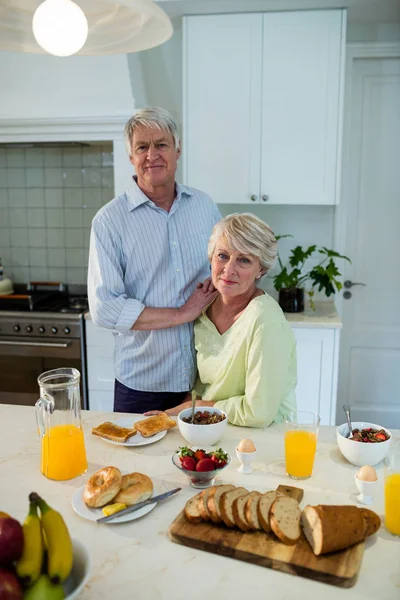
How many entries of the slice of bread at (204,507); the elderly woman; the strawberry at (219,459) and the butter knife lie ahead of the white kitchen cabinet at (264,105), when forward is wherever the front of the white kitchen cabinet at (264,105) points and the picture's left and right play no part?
4

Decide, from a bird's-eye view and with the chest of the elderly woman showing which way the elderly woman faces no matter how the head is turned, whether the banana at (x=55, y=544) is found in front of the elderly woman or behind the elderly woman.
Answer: in front

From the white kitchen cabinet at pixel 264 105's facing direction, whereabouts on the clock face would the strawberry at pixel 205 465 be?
The strawberry is roughly at 12 o'clock from the white kitchen cabinet.

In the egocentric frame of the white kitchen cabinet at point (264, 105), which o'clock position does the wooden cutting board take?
The wooden cutting board is roughly at 12 o'clock from the white kitchen cabinet.

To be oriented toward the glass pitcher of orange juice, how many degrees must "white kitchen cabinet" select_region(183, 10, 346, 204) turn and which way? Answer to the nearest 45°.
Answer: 0° — it already faces it

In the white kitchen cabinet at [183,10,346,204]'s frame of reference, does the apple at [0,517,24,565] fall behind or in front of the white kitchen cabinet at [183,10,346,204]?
in front

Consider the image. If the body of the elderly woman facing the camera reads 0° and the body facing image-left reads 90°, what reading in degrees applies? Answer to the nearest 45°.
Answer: approximately 45°

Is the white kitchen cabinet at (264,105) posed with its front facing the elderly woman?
yes

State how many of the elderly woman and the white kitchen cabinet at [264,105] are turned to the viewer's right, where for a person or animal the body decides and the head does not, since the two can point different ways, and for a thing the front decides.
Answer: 0

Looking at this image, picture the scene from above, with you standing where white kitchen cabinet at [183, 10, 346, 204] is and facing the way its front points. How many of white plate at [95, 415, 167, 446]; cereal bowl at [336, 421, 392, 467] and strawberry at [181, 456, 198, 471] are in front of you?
3

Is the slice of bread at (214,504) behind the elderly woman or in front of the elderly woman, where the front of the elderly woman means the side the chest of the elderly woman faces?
in front
